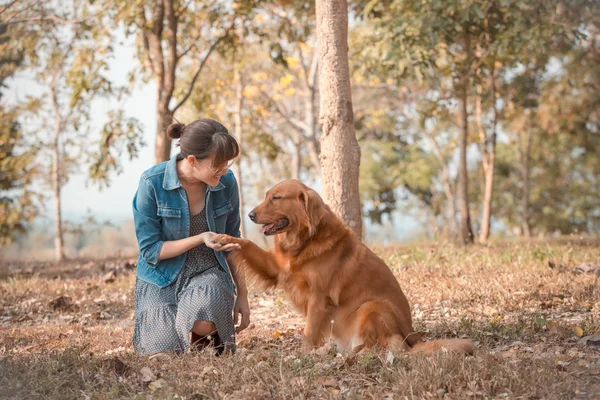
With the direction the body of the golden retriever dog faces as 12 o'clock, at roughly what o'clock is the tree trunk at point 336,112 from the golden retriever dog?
The tree trunk is roughly at 3 o'clock from the golden retriever dog.

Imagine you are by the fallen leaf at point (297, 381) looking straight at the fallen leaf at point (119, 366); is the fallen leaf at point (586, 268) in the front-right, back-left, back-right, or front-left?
back-right

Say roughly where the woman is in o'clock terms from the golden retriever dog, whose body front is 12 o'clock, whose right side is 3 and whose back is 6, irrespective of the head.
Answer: The woman is roughly at 12 o'clock from the golden retriever dog.

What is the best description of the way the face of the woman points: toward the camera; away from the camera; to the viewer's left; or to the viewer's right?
to the viewer's right

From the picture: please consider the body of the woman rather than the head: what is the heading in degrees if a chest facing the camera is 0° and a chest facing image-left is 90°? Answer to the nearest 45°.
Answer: approximately 315°

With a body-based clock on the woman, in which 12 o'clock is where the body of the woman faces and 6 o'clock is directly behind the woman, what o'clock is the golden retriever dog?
The golden retriever dog is roughly at 11 o'clock from the woman.

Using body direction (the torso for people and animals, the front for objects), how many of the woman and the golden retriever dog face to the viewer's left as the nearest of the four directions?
1

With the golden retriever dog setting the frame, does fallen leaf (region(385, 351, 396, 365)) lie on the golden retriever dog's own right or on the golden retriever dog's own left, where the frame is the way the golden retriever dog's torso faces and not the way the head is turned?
on the golden retriever dog's own left

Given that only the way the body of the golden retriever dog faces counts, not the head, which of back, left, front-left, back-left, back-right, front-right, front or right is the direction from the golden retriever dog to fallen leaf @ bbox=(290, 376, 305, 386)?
left

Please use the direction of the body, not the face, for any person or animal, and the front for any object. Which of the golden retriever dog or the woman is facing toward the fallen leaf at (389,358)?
the woman

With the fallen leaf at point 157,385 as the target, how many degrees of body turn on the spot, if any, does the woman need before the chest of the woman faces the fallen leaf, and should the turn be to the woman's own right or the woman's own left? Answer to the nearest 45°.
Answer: approximately 45° to the woman's own right

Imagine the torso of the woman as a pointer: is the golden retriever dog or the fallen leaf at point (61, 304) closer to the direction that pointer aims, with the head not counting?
the golden retriever dog

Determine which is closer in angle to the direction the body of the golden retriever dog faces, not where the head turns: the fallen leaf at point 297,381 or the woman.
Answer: the woman

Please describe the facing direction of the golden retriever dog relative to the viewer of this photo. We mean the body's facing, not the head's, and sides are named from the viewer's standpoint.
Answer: facing to the left of the viewer

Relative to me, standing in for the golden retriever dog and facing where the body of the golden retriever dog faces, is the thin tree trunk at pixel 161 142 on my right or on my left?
on my right
